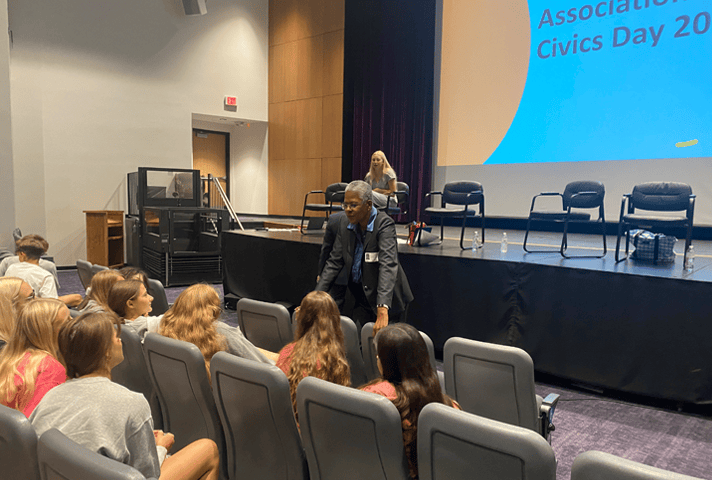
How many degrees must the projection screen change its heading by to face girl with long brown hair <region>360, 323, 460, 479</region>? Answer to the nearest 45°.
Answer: approximately 45° to its left

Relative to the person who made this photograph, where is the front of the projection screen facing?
facing the viewer and to the left of the viewer

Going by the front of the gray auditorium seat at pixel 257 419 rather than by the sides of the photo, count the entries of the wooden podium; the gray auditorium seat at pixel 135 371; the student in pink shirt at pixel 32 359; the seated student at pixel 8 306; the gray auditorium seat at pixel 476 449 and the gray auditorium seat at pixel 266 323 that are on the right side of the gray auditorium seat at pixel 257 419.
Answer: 1

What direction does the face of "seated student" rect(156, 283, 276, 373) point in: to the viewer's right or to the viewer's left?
to the viewer's right

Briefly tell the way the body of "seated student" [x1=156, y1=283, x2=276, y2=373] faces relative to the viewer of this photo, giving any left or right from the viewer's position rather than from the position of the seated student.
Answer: facing away from the viewer and to the right of the viewer

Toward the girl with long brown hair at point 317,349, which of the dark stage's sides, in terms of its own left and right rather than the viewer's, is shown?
front

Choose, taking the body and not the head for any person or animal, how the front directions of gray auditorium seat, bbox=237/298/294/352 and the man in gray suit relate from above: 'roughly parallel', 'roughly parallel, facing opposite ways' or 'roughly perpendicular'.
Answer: roughly parallel, facing opposite ways

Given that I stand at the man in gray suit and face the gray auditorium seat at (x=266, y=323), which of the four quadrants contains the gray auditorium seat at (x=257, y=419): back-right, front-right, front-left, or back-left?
front-left

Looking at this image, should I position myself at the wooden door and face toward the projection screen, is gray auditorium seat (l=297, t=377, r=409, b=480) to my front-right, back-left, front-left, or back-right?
front-right

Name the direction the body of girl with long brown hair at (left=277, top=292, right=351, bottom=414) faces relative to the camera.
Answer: away from the camera

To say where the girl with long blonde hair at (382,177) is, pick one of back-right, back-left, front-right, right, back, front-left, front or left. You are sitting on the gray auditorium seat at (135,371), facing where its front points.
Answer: front

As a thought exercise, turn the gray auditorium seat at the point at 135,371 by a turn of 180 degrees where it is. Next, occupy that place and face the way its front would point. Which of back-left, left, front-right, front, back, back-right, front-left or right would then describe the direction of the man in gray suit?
back-left

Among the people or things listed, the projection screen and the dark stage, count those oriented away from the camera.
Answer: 0

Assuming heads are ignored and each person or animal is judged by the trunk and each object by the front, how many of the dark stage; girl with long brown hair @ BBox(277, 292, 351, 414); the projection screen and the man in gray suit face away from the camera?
1

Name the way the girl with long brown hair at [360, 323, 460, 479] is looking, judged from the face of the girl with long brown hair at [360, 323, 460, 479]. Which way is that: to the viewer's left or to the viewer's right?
to the viewer's left

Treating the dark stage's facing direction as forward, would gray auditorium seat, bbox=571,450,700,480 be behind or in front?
in front

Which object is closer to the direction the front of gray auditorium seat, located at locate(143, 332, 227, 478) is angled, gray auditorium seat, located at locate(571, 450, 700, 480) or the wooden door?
the wooden door

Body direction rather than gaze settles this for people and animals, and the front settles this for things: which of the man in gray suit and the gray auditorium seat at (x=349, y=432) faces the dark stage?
the gray auditorium seat
